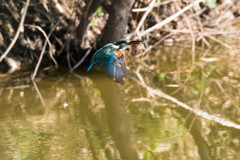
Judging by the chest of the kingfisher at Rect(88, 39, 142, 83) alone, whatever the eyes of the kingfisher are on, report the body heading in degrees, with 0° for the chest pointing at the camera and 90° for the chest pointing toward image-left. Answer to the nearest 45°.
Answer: approximately 270°
